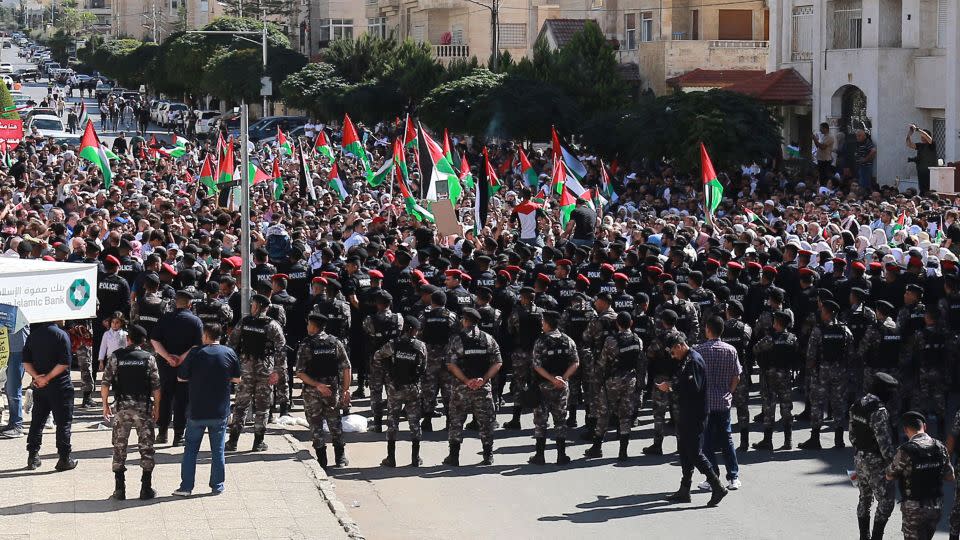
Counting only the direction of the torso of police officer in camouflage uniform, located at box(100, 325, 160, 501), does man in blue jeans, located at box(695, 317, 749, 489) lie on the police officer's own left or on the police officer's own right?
on the police officer's own right

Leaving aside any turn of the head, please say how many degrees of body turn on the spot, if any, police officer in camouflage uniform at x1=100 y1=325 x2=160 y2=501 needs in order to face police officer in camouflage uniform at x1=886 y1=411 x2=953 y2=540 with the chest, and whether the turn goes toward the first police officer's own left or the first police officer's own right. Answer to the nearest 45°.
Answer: approximately 135° to the first police officer's own right

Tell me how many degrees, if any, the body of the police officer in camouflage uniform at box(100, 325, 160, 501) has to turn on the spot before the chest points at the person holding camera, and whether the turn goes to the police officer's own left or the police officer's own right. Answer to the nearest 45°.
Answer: approximately 45° to the police officer's own right

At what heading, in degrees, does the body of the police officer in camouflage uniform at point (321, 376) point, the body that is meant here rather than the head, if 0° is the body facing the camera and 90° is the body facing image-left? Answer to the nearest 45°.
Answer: approximately 180°

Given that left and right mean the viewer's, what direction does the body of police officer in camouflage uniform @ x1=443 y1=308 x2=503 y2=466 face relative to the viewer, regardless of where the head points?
facing away from the viewer

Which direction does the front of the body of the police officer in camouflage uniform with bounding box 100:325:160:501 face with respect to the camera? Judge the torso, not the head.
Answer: away from the camera

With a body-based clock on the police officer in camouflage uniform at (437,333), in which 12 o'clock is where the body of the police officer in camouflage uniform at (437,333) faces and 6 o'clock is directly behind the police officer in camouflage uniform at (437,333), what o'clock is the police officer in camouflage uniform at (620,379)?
the police officer in camouflage uniform at (620,379) is roughly at 4 o'clock from the police officer in camouflage uniform at (437,333).

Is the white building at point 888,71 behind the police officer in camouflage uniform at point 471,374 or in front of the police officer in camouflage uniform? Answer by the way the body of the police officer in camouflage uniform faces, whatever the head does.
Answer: in front

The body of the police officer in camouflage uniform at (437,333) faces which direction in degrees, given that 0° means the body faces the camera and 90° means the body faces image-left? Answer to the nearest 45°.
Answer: approximately 180°

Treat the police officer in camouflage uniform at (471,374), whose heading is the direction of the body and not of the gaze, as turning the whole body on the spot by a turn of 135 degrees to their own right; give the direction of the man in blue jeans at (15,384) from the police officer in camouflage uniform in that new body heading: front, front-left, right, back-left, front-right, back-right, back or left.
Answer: back-right

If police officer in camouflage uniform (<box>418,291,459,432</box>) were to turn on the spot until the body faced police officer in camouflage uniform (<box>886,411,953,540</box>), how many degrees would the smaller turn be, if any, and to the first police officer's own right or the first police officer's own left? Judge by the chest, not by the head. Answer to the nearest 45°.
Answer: approximately 135° to the first police officer's own right

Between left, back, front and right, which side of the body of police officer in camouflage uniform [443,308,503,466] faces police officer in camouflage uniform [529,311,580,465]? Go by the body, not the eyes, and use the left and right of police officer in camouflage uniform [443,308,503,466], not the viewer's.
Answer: right

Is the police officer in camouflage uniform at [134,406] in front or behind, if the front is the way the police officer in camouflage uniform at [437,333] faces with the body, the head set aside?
behind
